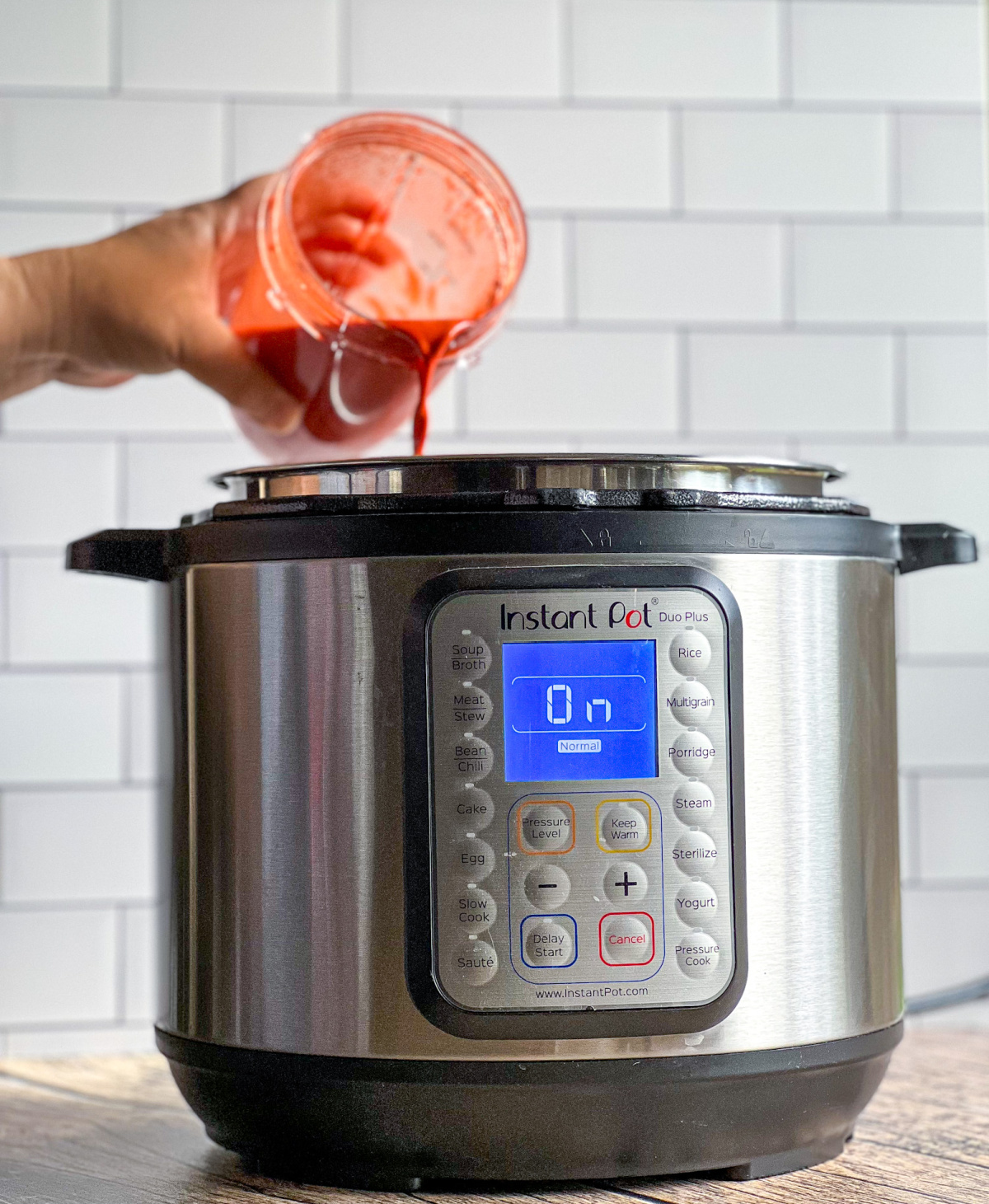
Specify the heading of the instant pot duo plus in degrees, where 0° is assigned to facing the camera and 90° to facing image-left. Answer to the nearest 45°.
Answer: approximately 0°
